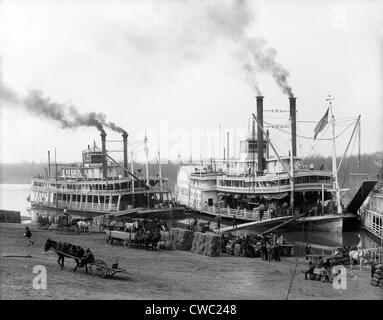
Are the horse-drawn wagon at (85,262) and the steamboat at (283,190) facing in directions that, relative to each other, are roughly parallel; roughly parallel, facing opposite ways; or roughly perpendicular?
roughly parallel, facing opposite ways

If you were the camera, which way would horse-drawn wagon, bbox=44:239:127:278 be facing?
facing away from the viewer and to the left of the viewer

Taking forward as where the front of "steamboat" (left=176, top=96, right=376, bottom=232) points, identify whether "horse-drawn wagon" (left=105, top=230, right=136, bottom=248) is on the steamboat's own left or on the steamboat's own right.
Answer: on the steamboat's own right

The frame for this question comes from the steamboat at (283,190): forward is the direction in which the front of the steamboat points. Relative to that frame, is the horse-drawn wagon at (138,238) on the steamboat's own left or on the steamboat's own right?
on the steamboat's own right

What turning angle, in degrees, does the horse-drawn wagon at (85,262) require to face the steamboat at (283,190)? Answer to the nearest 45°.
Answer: approximately 90° to its right

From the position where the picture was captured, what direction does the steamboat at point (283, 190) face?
facing the viewer and to the right of the viewer

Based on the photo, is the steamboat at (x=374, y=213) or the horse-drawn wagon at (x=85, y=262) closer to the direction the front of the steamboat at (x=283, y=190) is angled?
the steamboat

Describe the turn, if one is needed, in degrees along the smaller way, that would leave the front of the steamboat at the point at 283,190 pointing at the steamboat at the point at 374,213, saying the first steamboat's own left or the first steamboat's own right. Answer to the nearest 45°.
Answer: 0° — it already faces it
